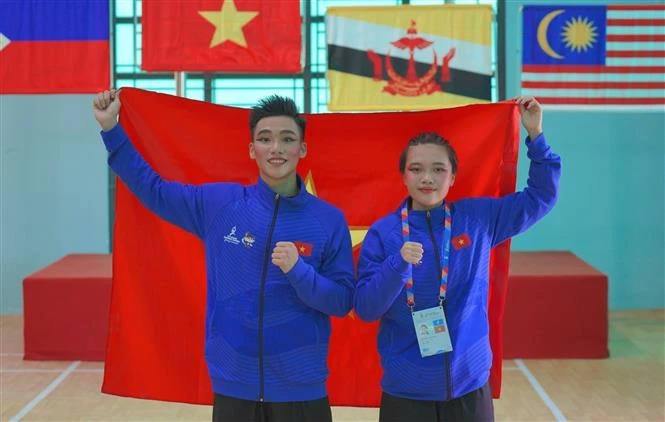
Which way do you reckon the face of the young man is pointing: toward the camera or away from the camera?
toward the camera

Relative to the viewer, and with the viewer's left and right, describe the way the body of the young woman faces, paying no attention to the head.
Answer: facing the viewer

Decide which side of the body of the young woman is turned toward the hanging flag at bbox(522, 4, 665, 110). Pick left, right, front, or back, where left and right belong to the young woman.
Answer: back

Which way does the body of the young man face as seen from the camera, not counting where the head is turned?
toward the camera

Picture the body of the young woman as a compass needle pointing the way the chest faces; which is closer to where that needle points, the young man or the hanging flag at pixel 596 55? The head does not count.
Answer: the young man

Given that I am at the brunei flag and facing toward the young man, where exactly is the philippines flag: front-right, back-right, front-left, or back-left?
front-right

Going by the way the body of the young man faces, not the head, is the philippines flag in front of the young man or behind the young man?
behind

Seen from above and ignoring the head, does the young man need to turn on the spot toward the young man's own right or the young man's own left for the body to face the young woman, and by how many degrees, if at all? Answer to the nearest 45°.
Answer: approximately 90° to the young man's own left

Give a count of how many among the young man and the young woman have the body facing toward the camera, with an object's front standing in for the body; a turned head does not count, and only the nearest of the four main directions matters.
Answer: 2

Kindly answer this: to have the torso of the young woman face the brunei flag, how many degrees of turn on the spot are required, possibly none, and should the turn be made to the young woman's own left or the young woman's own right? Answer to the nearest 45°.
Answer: approximately 180°

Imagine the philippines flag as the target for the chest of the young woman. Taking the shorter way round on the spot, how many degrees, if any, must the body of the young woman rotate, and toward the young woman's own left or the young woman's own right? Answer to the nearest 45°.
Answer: approximately 135° to the young woman's own right

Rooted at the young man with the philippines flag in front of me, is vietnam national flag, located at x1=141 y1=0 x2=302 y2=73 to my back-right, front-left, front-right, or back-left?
front-right

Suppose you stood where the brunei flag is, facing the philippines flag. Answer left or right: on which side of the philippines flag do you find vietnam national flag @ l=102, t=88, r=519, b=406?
left

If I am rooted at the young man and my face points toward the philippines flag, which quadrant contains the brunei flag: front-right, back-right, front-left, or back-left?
front-right

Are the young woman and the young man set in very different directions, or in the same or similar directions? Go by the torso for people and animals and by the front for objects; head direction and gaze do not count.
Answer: same or similar directions
